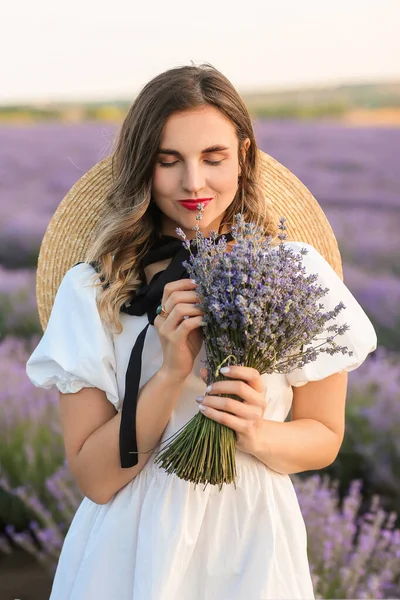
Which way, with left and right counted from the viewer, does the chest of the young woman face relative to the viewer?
facing the viewer
